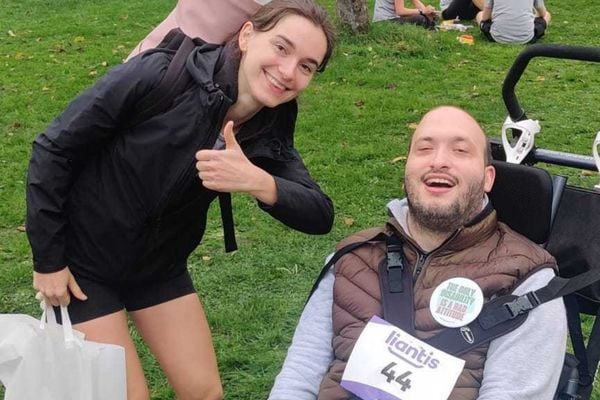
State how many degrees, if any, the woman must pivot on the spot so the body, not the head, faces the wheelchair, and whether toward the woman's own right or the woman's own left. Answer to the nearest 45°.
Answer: approximately 45° to the woman's own left

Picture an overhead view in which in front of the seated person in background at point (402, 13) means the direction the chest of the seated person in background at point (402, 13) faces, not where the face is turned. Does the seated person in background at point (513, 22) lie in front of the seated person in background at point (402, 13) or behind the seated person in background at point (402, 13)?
in front

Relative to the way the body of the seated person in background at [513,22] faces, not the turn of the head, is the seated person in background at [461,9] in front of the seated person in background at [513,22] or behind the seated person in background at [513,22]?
in front

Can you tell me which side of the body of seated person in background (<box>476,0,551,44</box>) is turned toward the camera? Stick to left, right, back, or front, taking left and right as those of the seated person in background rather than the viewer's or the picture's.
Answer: back

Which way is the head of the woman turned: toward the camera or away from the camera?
toward the camera

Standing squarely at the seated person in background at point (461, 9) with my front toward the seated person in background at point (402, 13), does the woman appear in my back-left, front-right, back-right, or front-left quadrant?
front-left

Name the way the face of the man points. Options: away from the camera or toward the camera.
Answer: toward the camera

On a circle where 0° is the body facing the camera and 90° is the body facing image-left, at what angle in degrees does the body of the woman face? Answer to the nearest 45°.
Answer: approximately 315°

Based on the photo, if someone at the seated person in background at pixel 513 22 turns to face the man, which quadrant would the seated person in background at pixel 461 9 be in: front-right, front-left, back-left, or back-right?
back-right

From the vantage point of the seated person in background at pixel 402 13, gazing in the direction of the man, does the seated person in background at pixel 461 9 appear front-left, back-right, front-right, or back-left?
back-left

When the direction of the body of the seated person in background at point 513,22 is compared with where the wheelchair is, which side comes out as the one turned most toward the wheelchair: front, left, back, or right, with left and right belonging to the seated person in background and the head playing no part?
back

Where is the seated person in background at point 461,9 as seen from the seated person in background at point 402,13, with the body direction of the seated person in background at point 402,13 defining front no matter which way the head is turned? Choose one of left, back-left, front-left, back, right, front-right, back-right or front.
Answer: front-left

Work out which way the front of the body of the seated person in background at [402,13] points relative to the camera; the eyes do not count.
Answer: to the viewer's right
